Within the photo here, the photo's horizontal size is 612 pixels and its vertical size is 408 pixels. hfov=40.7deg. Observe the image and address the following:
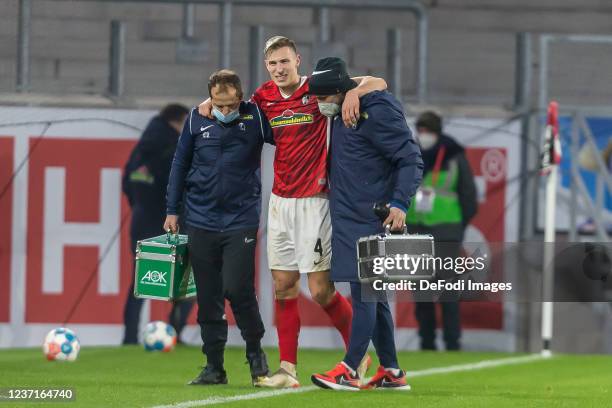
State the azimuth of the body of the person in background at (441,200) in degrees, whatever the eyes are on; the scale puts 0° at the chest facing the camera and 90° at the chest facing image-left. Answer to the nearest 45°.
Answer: approximately 45°

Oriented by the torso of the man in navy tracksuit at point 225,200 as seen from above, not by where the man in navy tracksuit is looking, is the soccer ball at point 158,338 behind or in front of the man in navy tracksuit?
behind

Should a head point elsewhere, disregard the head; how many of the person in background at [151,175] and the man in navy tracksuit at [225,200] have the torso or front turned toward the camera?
1

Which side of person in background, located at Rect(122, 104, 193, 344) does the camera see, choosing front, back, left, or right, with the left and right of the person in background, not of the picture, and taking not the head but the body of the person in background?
right

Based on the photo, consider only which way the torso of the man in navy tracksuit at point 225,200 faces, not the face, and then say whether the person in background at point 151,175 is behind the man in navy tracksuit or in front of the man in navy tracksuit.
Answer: behind

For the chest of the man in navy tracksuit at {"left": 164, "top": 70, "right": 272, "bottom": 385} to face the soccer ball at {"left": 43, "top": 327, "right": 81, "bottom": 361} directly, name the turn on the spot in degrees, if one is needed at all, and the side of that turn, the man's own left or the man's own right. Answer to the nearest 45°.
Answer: approximately 135° to the man's own right

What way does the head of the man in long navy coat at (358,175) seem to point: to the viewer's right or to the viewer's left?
to the viewer's left

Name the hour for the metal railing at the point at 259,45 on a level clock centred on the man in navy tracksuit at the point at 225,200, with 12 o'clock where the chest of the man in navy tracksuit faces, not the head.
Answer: The metal railing is roughly at 6 o'clock from the man in navy tracksuit.

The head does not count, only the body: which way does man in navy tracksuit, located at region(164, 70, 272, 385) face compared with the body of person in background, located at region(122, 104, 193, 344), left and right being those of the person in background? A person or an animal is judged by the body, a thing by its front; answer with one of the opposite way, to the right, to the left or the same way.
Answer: to the right
